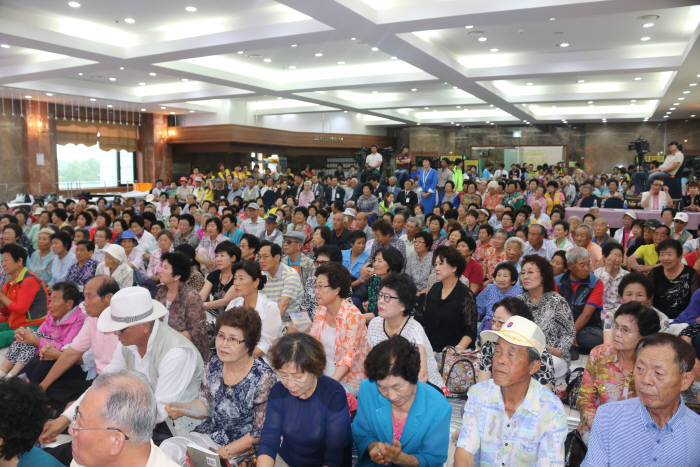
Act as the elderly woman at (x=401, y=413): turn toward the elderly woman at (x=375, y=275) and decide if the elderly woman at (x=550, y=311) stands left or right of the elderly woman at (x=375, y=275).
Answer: right

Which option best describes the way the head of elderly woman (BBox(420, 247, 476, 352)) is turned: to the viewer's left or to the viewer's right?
to the viewer's left

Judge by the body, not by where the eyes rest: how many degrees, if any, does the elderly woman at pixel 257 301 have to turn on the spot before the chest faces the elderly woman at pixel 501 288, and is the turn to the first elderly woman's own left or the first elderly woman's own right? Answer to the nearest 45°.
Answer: approximately 135° to the first elderly woman's own left

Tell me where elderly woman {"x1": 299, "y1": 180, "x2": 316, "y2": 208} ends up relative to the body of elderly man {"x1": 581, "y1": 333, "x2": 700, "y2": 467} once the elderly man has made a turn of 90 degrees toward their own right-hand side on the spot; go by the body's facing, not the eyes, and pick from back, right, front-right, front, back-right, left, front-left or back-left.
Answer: front

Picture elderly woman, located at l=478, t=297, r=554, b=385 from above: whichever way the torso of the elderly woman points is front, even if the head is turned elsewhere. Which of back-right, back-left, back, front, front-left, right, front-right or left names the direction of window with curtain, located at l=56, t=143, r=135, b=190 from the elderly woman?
right

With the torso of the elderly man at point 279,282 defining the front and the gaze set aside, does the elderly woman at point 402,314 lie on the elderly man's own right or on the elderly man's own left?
on the elderly man's own left

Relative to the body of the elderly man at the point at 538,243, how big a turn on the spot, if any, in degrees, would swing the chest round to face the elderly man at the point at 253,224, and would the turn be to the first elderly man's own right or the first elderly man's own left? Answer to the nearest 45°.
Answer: approximately 45° to the first elderly man's own right

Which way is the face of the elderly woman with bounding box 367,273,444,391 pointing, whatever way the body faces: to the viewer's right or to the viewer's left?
to the viewer's left

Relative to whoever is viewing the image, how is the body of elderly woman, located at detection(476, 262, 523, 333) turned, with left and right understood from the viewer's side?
facing the viewer and to the left of the viewer

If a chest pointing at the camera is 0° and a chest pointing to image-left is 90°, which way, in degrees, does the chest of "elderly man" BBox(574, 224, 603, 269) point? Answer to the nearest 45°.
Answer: approximately 45°

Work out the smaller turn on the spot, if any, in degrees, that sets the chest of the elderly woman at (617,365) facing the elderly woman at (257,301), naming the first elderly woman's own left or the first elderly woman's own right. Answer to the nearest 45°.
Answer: approximately 45° to the first elderly woman's own right

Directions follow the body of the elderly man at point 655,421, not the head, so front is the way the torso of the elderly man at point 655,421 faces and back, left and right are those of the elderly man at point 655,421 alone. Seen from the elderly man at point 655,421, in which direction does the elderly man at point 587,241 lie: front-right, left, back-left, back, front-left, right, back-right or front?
back-right

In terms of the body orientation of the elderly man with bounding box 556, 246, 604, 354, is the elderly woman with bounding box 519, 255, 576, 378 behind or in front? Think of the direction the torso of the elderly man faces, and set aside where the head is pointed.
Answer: in front

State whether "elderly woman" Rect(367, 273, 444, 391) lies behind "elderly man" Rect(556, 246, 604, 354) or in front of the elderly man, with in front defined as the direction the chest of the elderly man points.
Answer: in front

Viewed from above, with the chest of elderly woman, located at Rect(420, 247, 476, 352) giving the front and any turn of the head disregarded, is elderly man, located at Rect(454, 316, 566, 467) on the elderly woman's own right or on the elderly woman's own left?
on the elderly woman's own left

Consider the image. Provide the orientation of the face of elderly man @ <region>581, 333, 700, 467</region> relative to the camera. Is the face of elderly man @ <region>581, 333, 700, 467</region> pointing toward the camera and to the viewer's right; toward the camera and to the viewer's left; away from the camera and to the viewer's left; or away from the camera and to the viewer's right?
toward the camera and to the viewer's left
